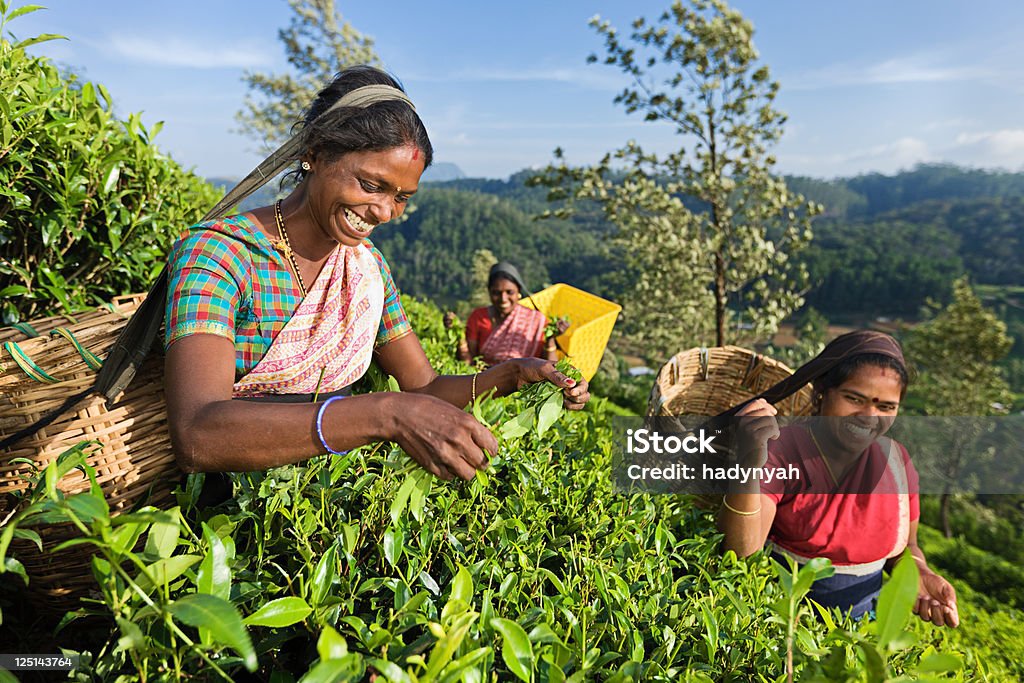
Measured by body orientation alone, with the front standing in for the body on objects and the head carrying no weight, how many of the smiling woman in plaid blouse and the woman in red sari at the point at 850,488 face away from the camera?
0

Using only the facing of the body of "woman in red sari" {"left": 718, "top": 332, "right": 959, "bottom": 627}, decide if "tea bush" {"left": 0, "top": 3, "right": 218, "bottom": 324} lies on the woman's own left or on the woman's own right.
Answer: on the woman's own right

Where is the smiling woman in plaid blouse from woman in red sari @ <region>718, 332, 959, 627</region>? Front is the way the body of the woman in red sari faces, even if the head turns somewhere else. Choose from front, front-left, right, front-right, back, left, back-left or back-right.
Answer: front-right

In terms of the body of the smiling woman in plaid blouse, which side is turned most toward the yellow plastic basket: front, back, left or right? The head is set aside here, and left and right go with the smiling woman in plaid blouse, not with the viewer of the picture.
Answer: left

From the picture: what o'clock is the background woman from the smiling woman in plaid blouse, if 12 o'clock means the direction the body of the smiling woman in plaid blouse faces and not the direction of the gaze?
The background woman is roughly at 8 o'clock from the smiling woman in plaid blouse.

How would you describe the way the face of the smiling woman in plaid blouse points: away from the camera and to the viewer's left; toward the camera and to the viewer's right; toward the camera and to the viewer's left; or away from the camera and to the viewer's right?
toward the camera and to the viewer's right

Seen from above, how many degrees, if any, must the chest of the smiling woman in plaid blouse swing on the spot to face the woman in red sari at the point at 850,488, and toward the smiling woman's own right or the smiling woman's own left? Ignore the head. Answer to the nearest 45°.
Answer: approximately 45° to the smiling woman's own left

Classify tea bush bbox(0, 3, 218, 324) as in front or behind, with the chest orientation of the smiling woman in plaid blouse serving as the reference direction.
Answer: behind

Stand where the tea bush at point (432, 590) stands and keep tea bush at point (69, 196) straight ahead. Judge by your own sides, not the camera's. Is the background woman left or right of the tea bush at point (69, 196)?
right

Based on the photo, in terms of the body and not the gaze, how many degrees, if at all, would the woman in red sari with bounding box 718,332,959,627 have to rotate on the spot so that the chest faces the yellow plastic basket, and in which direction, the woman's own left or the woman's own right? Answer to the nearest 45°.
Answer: approximately 135° to the woman's own right

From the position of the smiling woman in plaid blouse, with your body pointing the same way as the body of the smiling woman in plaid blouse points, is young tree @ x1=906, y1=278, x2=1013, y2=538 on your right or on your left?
on your left
